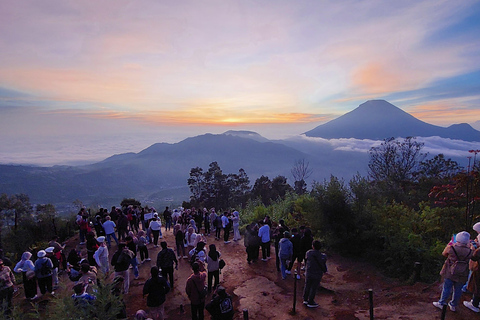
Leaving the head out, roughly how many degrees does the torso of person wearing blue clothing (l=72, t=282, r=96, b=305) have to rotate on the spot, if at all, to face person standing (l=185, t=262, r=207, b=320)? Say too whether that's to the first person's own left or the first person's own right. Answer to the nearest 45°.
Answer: approximately 90° to the first person's own right

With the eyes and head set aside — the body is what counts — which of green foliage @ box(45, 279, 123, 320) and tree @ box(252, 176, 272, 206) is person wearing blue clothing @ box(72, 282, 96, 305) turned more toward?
the tree

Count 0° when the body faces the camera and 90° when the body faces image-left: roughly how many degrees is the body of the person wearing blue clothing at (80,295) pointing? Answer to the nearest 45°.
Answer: approximately 180°

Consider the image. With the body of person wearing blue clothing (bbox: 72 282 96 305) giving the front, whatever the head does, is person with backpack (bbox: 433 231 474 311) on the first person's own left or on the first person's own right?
on the first person's own right

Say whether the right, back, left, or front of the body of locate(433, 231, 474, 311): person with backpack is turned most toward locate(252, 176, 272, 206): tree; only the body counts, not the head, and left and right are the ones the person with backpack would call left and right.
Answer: front

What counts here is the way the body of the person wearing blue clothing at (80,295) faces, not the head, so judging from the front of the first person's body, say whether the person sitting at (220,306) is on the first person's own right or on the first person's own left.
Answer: on the first person's own right

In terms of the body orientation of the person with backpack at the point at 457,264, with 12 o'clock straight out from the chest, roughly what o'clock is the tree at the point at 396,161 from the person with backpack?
The tree is roughly at 1 o'clock from the person with backpack.

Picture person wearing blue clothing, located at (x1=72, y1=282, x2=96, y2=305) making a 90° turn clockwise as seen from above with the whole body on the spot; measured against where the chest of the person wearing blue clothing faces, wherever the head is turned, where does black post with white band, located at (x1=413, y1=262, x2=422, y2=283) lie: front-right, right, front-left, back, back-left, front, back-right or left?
front

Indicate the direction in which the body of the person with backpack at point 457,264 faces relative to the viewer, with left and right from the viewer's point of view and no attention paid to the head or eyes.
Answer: facing away from the viewer and to the left of the viewer

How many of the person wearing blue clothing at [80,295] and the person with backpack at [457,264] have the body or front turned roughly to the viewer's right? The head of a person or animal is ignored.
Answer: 0

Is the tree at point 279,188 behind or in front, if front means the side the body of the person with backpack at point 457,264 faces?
in front

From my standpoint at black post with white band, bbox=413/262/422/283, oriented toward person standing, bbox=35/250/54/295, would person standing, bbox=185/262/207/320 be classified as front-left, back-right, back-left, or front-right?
front-left

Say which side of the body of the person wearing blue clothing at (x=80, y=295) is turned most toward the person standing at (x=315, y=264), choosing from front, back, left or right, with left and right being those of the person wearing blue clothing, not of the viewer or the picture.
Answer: right

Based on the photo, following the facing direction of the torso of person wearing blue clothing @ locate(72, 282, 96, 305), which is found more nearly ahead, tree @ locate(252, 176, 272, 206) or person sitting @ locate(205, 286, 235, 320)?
the tree
